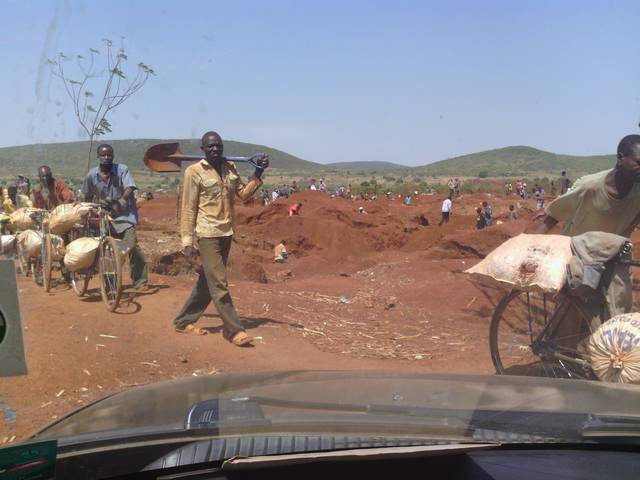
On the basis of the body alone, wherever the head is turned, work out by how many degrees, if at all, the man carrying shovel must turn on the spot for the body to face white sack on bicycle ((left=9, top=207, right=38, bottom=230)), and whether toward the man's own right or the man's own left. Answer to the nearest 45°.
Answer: approximately 180°

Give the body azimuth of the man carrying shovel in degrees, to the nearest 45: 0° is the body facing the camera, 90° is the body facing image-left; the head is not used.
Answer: approximately 315°

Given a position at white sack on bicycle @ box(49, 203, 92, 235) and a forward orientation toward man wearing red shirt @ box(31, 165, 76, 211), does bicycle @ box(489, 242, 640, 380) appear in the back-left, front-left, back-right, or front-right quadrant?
back-right

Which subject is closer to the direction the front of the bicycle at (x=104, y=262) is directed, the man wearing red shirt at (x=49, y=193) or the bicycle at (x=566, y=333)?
the bicycle
